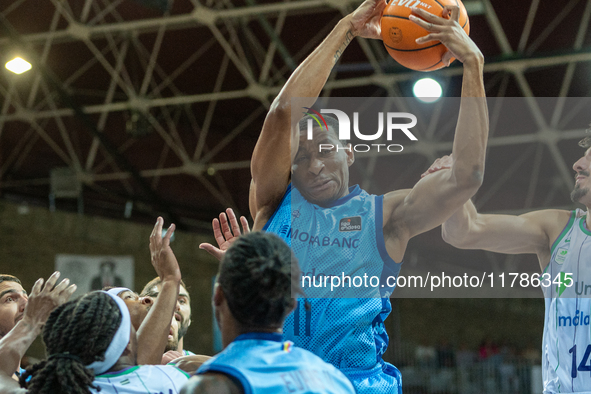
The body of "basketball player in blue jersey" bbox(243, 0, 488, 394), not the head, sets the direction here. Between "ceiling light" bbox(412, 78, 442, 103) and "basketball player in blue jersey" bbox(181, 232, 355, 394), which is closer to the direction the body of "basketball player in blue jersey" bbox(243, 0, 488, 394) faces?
the basketball player in blue jersey

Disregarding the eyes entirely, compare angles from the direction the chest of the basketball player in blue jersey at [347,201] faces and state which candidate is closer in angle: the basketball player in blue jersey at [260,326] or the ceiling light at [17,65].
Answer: the basketball player in blue jersey

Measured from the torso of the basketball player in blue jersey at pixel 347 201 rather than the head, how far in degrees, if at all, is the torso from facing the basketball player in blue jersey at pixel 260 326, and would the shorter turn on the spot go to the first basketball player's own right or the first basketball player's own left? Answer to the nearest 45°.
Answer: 0° — they already face them

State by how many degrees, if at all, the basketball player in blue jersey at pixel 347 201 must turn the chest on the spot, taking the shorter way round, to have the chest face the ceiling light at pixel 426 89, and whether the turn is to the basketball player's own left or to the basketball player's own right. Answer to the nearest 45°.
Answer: approximately 180°

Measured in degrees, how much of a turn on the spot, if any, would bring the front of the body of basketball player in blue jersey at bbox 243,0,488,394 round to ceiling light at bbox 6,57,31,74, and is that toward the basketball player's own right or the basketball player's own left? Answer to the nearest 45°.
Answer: approximately 135° to the basketball player's own right

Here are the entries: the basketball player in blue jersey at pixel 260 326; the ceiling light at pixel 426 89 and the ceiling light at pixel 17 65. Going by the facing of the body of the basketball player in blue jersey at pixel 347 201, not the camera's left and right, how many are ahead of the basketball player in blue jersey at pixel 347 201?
1

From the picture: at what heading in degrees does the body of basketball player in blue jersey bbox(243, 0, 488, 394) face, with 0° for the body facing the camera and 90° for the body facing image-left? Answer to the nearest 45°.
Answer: approximately 0°
